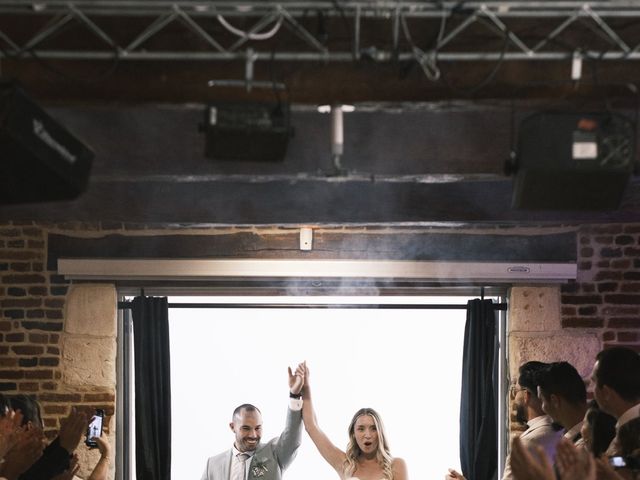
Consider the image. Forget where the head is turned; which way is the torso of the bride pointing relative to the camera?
toward the camera

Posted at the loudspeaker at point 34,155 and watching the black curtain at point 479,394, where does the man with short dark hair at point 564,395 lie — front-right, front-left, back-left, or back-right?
front-right

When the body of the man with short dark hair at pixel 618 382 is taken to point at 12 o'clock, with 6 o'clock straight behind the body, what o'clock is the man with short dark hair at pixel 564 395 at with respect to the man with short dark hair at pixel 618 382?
the man with short dark hair at pixel 564 395 is roughly at 1 o'clock from the man with short dark hair at pixel 618 382.

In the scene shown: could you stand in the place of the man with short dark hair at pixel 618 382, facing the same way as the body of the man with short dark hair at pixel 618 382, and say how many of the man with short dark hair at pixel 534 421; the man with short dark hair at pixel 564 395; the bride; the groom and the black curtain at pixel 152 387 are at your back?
0

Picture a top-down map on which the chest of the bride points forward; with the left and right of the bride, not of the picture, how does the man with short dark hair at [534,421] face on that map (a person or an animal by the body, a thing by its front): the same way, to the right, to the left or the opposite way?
to the right

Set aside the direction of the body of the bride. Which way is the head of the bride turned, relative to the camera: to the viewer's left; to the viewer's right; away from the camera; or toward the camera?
toward the camera

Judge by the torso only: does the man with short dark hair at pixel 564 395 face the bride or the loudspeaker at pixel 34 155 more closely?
the bride

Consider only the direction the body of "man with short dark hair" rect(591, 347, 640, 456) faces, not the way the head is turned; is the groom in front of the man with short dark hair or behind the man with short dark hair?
in front

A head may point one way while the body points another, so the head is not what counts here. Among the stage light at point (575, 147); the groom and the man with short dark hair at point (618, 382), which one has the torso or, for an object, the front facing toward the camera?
the groom

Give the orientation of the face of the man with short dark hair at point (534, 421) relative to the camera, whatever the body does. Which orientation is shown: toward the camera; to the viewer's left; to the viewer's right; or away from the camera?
to the viewer's left

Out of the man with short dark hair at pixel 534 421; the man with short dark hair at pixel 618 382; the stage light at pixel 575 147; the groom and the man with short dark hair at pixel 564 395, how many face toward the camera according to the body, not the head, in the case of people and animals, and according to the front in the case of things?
1

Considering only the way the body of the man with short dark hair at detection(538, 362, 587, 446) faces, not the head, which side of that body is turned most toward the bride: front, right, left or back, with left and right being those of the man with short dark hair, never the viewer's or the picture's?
front

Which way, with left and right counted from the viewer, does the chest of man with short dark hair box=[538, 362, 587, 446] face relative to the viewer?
facing away from the viewer and to the left of the viewer

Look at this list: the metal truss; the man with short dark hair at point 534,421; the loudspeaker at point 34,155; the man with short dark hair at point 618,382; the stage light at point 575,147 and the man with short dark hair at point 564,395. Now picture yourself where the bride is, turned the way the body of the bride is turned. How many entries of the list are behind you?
0

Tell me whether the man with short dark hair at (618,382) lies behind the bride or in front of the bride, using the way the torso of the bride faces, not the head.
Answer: in front
